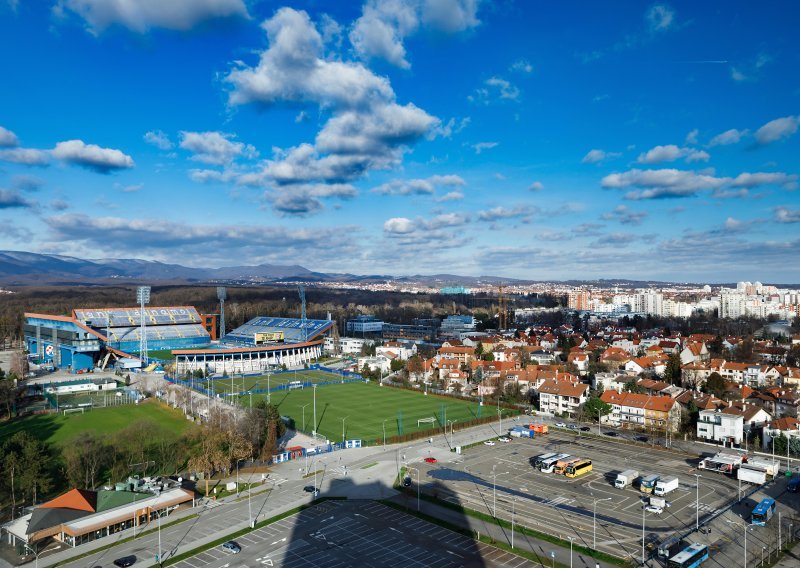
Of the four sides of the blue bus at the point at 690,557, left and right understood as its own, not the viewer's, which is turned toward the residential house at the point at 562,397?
right

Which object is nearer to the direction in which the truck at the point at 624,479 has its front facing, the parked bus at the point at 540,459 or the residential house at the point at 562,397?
the parked bus

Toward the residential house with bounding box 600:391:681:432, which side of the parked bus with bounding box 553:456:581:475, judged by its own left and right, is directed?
back

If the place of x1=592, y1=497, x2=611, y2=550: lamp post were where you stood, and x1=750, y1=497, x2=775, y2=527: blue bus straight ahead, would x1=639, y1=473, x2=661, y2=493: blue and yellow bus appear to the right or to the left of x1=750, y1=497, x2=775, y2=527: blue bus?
left

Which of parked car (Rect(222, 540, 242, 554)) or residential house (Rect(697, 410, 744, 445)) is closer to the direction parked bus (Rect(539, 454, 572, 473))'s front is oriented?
the parked car

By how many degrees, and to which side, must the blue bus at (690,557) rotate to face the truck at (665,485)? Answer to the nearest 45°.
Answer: approximately 135° to its right

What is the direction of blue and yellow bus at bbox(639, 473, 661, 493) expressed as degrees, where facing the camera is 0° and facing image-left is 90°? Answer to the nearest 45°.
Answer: approximately 45°

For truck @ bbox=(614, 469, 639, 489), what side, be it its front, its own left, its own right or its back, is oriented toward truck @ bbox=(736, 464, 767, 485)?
back

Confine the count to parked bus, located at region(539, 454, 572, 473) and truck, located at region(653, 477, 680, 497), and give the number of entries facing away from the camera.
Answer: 0

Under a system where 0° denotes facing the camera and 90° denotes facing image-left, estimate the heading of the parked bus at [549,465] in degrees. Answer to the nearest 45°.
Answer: approximately 45°

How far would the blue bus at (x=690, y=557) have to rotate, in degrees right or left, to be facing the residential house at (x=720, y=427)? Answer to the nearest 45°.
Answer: approximately 135° to its right

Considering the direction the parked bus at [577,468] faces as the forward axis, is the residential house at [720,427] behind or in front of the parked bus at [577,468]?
behind

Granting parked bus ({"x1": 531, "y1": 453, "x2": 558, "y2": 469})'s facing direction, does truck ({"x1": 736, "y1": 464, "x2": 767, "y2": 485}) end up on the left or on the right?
on its left

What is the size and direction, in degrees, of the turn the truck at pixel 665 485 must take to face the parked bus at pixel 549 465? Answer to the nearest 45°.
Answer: approximately 45° to its right

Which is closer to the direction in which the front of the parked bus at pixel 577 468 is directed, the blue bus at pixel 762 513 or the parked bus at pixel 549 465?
the parked bus

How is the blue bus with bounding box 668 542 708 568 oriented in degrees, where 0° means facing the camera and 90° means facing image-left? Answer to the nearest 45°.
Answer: approximately 45°

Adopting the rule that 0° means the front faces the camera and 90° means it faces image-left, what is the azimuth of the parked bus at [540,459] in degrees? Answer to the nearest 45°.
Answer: approximately 45°

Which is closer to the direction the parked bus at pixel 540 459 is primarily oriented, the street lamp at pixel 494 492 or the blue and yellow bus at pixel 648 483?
the street lamp

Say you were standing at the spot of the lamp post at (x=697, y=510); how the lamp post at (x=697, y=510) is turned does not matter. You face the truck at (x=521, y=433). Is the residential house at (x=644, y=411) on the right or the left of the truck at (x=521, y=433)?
right
